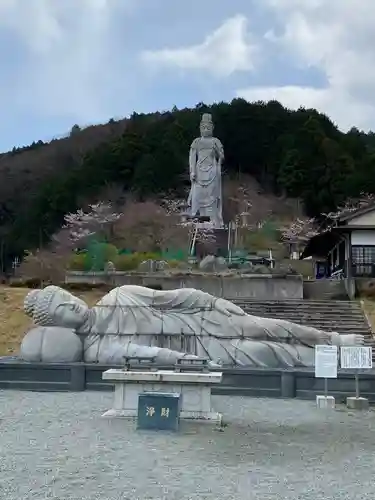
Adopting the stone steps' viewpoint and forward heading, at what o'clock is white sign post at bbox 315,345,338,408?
The white sign post is roughly at 12 o'clock from the stone steps.

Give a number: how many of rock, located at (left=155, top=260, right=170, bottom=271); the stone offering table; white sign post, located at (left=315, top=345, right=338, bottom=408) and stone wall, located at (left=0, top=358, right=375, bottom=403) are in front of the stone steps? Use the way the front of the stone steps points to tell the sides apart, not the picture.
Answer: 3

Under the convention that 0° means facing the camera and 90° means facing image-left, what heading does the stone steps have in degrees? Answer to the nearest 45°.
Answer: approximately 0°

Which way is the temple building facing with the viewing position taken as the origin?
facing the viewer and to the left of the viewer

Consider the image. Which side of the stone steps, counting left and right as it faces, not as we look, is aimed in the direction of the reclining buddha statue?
front

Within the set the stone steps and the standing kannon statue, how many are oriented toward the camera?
2

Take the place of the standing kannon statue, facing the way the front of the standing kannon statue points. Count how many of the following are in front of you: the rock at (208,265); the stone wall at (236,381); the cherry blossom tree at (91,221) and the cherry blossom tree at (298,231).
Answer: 2

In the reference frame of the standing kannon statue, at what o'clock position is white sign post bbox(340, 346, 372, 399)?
The white sign post is roughly at 12 o'clock from the standing kannon statue.

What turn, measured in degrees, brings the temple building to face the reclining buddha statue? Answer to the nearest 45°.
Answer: approximately 45° to its left

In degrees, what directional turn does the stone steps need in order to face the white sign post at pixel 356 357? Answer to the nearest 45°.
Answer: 0° — it already faces it

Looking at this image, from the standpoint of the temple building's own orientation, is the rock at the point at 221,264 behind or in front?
in front

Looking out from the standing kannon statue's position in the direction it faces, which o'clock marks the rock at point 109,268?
The rock is roughly at 1 o'clock from the standing kannon statue.

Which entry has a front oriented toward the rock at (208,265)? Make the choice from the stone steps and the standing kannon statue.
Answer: the standing kannon statue

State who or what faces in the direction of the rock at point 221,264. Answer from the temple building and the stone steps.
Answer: the temple building

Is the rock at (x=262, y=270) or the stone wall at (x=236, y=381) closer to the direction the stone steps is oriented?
the stone wall

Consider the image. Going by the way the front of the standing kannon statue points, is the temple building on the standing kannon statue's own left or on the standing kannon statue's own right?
on the standing kannon statue's own left

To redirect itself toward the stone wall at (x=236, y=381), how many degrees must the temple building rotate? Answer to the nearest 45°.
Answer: approximately 45° to its left

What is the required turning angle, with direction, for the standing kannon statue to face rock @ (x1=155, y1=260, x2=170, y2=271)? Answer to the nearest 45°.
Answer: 0° — it already faces it

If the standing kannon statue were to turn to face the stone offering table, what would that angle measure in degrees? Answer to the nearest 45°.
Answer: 0° — it already faces it

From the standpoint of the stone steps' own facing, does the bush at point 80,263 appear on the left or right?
on its right
